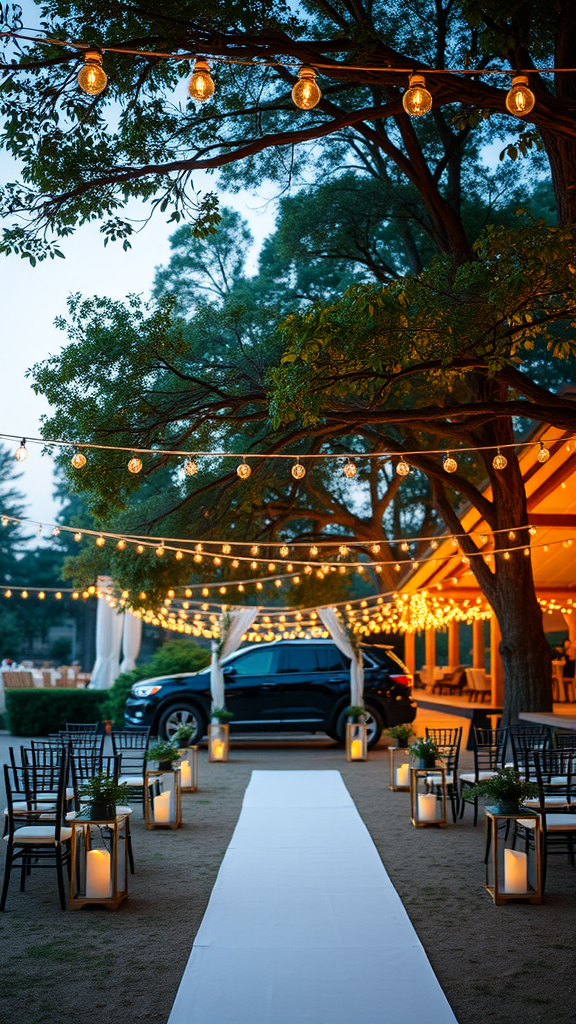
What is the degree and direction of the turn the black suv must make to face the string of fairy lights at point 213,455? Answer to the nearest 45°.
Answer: approximately 90° to its left

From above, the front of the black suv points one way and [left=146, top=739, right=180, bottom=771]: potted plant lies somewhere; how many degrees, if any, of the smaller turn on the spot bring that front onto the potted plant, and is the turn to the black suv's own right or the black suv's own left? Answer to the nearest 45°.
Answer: approximately 90° to the black suv's own left

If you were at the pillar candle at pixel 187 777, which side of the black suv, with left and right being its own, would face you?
left

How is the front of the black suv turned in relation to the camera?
facing to the left of the viewer

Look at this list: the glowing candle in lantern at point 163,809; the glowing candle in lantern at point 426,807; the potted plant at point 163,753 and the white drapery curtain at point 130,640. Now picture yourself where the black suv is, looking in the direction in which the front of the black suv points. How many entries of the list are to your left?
3
